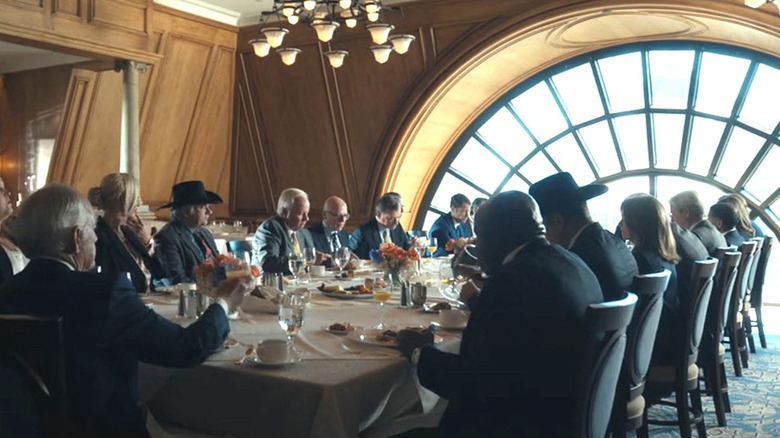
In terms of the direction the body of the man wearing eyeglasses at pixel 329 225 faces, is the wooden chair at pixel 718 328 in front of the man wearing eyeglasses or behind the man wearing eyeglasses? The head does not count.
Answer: in front

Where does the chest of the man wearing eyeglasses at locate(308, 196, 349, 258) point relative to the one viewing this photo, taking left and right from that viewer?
facing the viewer and to the right of the viewer

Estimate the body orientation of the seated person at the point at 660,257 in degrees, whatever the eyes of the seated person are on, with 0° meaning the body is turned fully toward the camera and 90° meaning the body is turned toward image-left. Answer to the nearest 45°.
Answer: approximately 90°

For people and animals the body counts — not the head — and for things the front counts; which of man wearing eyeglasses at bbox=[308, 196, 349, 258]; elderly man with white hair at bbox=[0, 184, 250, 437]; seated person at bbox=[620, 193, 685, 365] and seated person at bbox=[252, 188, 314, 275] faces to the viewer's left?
seated person at bbox=[620, 193, 685, 365]

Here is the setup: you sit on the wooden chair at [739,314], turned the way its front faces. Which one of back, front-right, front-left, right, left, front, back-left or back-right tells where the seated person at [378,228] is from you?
front

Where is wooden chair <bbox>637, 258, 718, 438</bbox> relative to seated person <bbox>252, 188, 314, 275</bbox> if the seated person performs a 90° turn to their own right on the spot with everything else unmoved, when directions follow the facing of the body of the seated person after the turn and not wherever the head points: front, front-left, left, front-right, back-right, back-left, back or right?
left

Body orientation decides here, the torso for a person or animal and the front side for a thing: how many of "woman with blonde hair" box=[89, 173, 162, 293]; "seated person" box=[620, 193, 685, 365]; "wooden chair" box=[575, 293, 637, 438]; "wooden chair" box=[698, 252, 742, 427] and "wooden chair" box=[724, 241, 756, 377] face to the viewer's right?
1

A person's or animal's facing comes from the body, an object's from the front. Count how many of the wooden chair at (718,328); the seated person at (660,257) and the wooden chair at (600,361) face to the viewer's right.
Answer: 0

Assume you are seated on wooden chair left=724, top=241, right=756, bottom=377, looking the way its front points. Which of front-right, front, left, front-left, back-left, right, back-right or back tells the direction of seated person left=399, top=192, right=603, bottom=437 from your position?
left

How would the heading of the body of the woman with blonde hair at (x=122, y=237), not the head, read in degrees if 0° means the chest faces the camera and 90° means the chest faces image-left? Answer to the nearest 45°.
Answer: approximately 270°

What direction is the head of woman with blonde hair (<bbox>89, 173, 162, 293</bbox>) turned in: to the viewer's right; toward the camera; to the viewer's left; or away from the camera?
to the viewer's right

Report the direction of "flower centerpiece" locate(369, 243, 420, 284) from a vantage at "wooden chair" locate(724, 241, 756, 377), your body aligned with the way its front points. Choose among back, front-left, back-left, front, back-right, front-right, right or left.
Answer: front-left

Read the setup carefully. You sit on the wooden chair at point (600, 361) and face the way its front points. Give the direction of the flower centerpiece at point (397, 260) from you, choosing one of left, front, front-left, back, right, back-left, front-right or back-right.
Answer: front

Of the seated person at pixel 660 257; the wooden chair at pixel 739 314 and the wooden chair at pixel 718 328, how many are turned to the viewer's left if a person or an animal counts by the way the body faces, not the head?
3

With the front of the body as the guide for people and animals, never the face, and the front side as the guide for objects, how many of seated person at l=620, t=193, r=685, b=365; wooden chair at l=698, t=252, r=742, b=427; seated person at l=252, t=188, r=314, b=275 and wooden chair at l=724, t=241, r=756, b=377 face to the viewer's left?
3

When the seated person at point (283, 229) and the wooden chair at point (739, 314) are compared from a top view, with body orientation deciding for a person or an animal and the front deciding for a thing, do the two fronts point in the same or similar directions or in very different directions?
very different directions

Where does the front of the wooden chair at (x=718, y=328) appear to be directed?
to the viewer's left

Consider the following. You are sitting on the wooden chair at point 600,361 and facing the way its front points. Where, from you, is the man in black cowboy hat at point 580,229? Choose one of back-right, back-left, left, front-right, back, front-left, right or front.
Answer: front-right

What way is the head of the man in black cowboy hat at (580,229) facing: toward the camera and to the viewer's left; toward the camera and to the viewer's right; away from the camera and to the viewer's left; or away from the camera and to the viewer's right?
away from the camera and to the viewer's left

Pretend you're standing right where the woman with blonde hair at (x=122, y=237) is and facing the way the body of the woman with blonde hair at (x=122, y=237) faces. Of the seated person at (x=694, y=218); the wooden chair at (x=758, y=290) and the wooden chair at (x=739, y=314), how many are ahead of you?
3

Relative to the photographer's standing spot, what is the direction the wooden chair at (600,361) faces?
facing away from the viewer and to the left of the viewer
